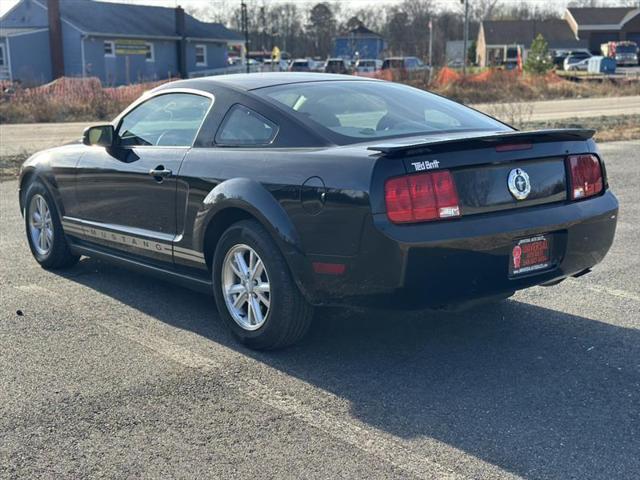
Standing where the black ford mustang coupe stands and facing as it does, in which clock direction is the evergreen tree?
The evergreen tree is roughly at 2 o'clock from the black ford mustang coupe.

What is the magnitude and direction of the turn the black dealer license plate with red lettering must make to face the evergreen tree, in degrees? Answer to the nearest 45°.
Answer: approximately 135° to its left

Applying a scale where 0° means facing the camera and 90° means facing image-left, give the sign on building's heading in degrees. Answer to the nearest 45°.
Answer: approximately 0°

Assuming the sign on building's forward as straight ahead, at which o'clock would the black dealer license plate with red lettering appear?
The black dealer license plate with red lettering is roughly at 12 o'clock from the sign on building.

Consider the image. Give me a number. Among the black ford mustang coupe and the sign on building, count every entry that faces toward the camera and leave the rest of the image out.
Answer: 1

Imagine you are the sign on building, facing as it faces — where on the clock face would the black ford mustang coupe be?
The black ford mustang coupe is roughly at 12 o'clock from the sign on building.

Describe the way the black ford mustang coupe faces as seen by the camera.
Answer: facing away from the viewer and to the left of the viewer

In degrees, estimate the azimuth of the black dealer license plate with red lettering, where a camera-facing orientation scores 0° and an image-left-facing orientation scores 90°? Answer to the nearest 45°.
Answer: approximately 315°

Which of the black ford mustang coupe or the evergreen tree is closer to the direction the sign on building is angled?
the black ford mustang coupe

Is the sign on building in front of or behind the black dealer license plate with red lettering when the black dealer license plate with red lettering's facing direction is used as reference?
behind

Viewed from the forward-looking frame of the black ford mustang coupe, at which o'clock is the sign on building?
The sign on building is roughly at 1 o'clock from the black ford mustang coupe.
